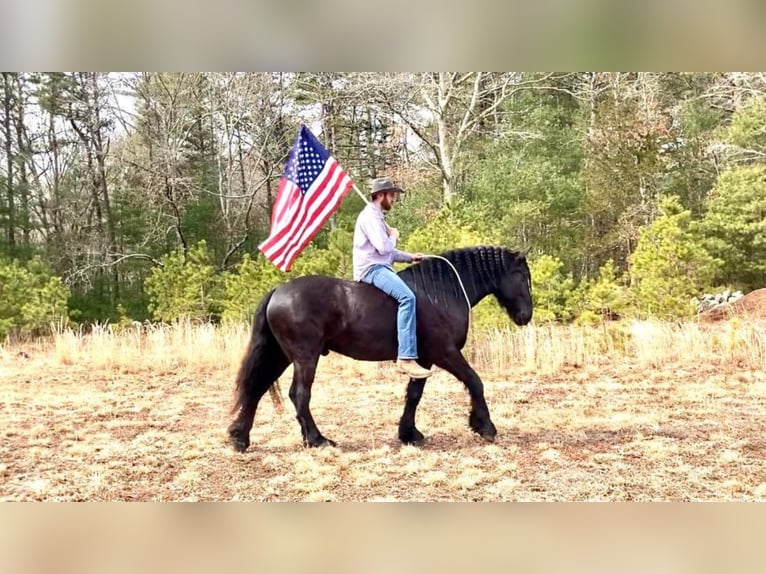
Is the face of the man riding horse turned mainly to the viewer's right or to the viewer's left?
to the viewer's right

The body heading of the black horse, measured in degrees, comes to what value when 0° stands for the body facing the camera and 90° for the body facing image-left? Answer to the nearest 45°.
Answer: approximately 270°

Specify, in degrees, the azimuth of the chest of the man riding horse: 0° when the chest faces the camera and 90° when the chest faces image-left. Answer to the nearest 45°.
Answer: approximately 270°
